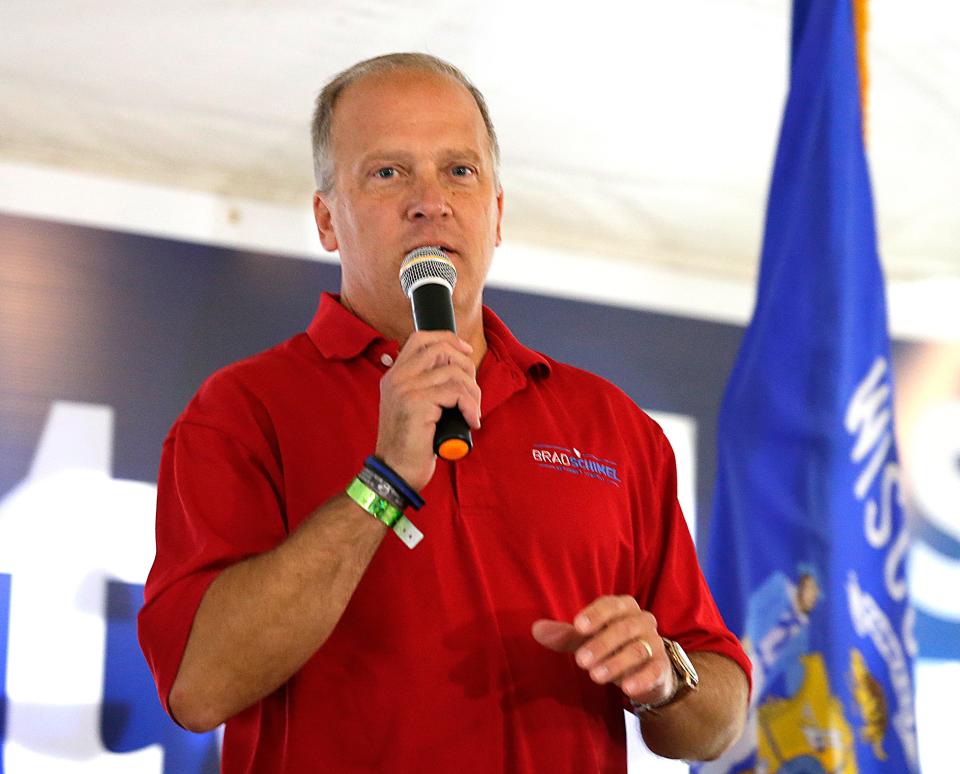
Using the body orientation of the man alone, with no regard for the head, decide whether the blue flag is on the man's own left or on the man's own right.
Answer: on the man's own left

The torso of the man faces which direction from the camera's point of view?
toward the camera
